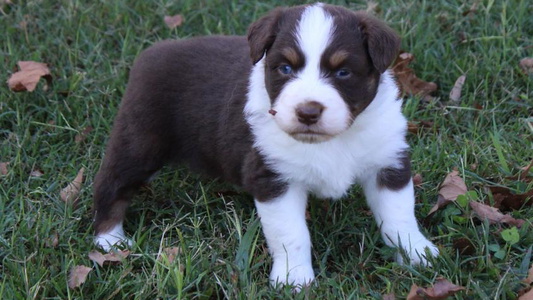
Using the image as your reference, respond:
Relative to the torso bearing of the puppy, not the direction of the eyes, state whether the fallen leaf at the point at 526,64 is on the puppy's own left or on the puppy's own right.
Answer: on the puppy's own left

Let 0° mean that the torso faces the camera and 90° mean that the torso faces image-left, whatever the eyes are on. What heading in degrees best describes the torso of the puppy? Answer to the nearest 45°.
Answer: approximately 315°

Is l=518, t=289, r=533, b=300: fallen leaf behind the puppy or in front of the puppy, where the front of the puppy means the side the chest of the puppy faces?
in front

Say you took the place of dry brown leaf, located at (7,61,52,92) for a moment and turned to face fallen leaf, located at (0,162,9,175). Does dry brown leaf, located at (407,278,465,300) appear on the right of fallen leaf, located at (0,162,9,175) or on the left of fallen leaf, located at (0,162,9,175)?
left

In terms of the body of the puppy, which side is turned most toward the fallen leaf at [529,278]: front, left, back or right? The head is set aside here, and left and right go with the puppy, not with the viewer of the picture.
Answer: front

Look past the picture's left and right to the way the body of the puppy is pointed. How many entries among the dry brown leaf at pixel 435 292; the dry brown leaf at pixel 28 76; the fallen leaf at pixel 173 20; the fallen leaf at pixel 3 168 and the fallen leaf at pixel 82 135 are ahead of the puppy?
1

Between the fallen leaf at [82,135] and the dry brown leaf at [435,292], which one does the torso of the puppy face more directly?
the dry brown leaf

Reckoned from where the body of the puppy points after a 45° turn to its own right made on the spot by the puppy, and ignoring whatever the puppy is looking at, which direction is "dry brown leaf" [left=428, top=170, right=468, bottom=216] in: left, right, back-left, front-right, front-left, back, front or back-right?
left

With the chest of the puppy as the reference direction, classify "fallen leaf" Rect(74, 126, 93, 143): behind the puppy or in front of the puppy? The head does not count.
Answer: behind

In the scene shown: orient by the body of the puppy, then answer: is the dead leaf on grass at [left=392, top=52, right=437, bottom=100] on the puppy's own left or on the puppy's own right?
on the puppy's own left

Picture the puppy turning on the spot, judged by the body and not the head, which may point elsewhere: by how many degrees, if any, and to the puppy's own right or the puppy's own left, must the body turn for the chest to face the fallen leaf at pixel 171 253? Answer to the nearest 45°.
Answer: approximately 90° to the puppy's own right

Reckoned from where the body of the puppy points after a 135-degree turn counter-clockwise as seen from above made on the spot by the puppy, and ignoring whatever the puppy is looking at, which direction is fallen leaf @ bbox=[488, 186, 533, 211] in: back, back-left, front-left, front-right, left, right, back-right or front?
right

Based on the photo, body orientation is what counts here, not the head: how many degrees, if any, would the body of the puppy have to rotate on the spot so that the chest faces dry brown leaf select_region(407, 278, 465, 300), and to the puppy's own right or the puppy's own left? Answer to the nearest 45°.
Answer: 0° — it already faces it

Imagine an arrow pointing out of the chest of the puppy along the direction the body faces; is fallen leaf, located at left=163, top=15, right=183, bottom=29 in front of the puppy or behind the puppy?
behind

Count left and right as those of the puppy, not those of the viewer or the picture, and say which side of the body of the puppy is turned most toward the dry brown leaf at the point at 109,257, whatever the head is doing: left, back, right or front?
right
